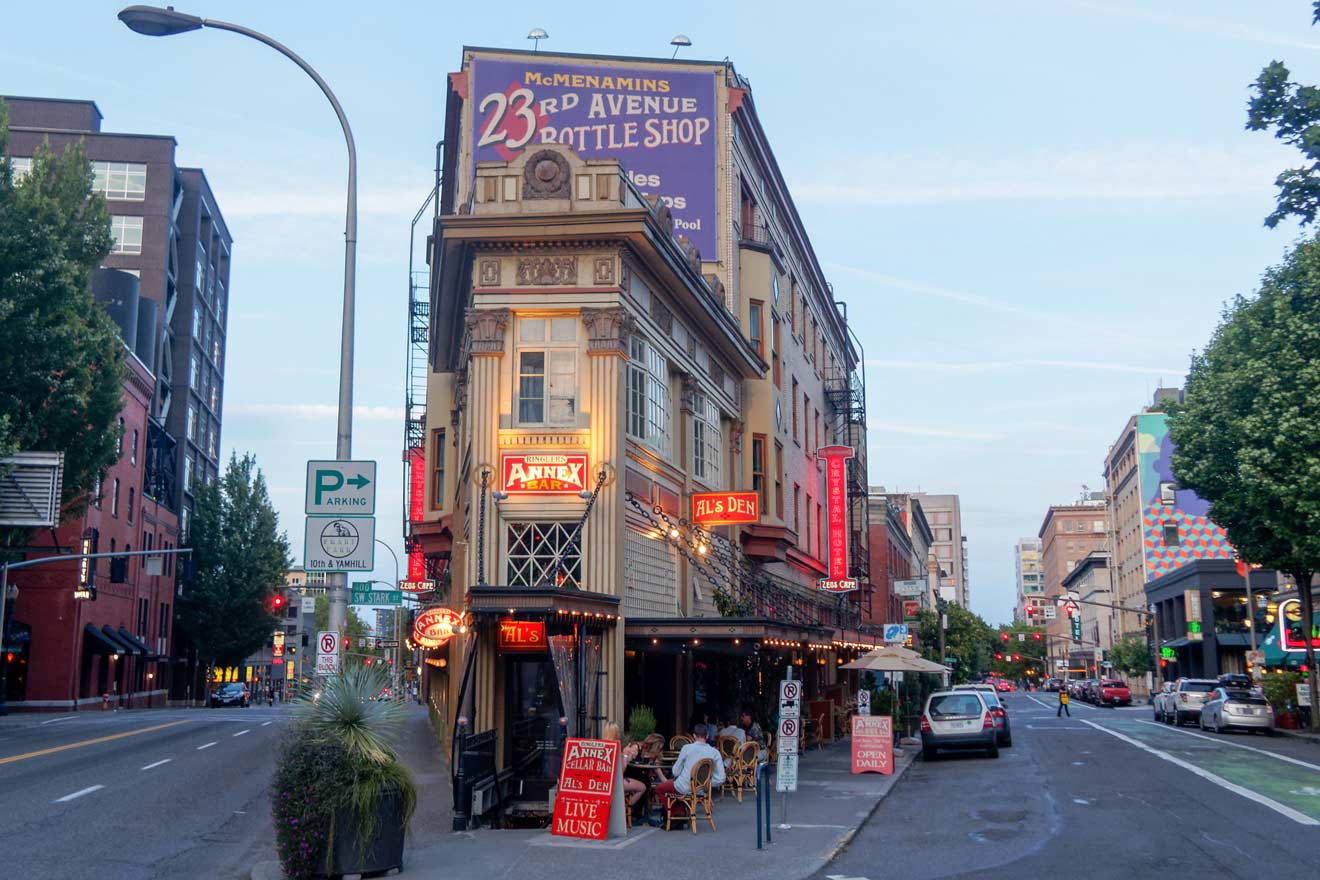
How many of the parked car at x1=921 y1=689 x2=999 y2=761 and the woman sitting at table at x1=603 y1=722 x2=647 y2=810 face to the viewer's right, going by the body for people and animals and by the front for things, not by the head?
1

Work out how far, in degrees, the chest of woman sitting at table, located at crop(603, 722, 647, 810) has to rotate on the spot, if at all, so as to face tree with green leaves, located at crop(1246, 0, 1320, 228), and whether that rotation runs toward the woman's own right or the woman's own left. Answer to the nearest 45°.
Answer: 0° — they already face it

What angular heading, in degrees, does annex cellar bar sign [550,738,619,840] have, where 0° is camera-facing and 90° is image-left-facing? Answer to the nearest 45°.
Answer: approximately 0°

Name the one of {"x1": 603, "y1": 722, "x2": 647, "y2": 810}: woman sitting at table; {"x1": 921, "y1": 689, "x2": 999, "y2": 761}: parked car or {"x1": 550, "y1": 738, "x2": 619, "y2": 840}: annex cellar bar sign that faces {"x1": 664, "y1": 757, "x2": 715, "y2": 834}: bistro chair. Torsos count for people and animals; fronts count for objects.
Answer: the woman sitting at table

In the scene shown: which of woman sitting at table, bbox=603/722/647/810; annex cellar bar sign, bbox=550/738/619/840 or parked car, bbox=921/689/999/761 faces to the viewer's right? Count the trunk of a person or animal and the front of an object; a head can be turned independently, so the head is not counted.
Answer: the woman sitting at table

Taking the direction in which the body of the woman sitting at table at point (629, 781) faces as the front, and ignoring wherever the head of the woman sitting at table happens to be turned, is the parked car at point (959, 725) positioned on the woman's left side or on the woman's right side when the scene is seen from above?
on the woman's left side

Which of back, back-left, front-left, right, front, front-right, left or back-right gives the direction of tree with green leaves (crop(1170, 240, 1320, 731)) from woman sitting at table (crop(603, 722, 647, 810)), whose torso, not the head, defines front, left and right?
front-left

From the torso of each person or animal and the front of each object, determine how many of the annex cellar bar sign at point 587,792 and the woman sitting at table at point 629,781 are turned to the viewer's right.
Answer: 1

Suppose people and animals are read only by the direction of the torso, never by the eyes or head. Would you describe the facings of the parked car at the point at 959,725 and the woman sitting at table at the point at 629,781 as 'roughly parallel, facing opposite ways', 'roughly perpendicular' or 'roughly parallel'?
roughly perpendicular

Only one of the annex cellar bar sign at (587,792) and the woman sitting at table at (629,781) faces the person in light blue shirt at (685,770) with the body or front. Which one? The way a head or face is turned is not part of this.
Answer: the woman sitting at table

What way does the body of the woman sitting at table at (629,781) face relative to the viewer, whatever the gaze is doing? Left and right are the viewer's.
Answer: facing to the right of the viewer
